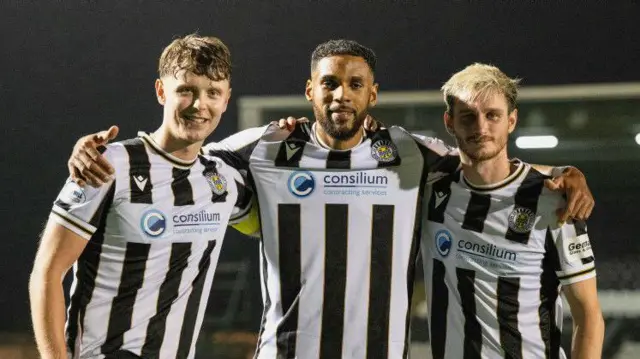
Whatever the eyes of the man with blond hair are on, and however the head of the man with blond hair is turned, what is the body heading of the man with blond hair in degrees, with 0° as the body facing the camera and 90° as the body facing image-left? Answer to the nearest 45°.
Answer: approximately 45°
